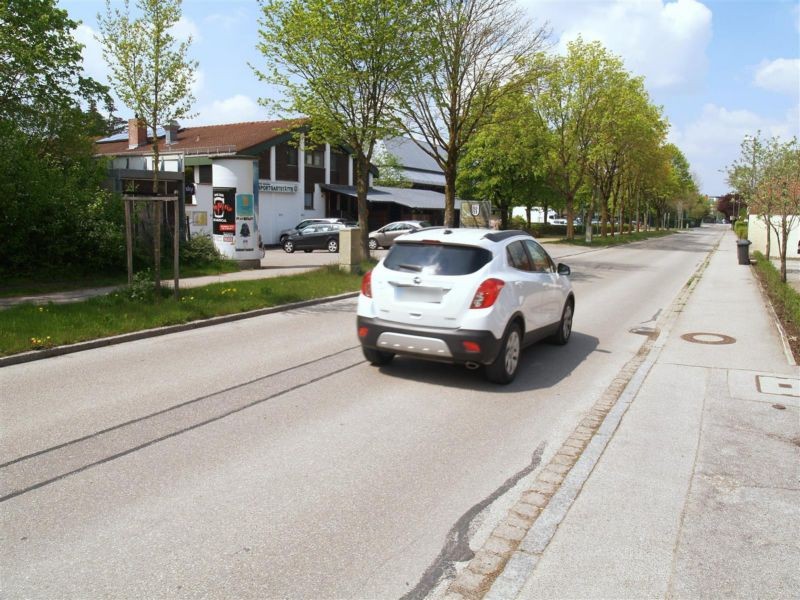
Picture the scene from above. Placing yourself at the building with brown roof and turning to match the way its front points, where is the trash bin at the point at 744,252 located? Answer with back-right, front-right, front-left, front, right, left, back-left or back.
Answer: front

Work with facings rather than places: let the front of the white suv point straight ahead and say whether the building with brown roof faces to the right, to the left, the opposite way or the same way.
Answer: to the right

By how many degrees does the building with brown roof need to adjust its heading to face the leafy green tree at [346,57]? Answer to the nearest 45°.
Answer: approximately 45° to its right

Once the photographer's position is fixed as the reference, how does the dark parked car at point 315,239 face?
facing to the left of the viewer

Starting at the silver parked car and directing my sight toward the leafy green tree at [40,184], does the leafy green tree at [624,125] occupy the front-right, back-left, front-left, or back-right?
back-left

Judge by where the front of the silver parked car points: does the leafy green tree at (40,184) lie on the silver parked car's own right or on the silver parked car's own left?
on the silver parked car's own left

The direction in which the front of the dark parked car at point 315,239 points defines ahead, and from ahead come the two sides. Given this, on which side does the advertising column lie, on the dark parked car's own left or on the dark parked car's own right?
on the dark parked car's own left

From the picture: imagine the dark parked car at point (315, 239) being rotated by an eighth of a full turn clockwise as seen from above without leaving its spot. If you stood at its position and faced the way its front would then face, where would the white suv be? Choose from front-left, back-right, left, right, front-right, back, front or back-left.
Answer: back-left

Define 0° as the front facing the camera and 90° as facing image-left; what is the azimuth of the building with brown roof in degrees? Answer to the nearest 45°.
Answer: approximately 315°

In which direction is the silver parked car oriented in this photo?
to the viewer's left

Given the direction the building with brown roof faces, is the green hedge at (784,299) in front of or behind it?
in front

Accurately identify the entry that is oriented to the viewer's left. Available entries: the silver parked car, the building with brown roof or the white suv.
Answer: the silver parked car

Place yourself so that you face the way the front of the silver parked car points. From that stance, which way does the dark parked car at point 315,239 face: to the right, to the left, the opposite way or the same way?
the same way

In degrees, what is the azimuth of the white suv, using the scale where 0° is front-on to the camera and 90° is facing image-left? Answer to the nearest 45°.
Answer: approximately 225°
